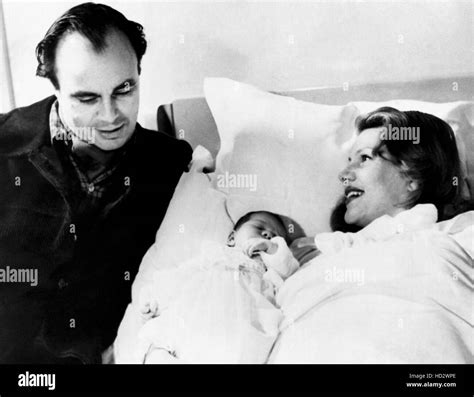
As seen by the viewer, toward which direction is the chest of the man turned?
toward the camera

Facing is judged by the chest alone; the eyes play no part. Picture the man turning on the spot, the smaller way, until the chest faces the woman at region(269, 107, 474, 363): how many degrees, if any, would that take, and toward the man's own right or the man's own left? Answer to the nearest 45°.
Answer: approximately 45° to the man's own left

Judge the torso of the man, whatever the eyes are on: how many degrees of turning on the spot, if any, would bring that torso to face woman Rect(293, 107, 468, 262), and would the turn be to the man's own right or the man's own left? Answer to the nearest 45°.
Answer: approximately 90° to the man's own left

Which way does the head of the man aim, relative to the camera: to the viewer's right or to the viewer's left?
to the viewer's right
